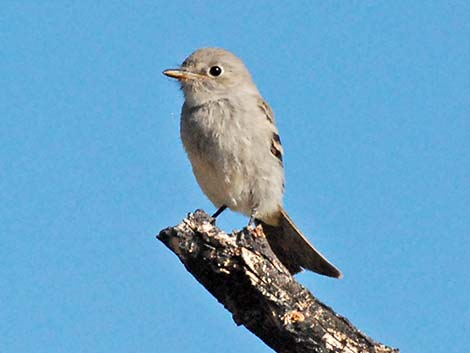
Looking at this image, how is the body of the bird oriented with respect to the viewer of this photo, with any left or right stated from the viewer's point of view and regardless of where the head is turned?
facing the viewer and to the left of the viewer
